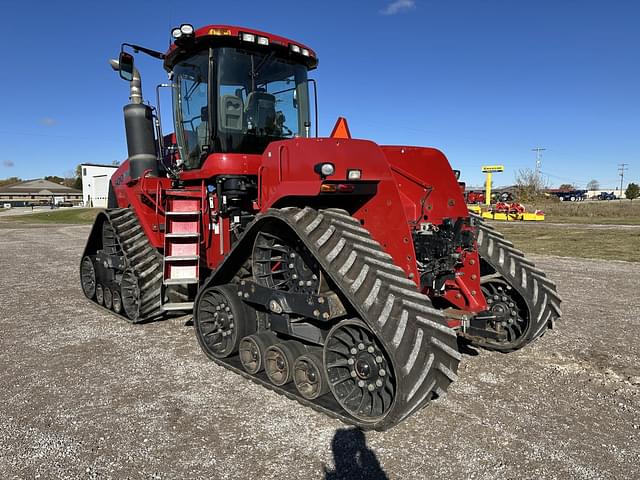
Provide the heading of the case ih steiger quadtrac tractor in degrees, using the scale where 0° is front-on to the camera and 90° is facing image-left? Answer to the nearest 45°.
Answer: approximately 135°
